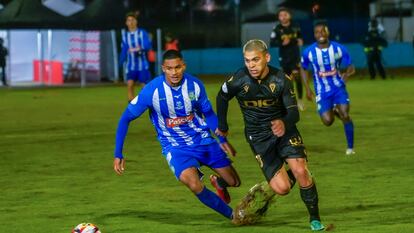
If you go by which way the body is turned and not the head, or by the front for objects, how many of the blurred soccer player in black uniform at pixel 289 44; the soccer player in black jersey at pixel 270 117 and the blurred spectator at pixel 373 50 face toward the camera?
3

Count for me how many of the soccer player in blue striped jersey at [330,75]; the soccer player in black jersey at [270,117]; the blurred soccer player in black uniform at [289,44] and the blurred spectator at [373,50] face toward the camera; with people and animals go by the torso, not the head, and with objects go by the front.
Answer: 4

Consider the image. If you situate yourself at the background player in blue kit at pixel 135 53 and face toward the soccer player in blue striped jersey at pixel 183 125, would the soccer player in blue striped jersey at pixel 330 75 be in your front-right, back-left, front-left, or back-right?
front-left

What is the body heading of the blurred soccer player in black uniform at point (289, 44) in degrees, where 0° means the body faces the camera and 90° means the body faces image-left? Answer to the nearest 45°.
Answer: approximately 0°

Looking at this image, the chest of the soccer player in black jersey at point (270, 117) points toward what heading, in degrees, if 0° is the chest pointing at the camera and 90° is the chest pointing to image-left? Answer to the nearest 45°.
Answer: approximately 0°

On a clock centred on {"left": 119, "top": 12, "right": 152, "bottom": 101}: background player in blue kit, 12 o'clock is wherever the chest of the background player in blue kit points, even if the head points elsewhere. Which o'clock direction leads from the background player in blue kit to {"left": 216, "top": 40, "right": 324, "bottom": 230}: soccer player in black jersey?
The soccer player in black jersey is roughly at 12 o'clock from the background player in blue kit.

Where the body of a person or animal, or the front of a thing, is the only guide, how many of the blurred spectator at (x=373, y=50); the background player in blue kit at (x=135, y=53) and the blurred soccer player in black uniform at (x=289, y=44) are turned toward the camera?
3

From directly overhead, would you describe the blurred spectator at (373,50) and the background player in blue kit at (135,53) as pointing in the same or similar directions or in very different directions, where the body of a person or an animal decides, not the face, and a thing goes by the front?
same or similar directions

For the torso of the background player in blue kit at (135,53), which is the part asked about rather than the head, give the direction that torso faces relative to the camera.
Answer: toward the camera

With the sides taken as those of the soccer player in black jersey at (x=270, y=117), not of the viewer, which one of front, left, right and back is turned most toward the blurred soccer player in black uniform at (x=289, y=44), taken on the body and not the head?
back

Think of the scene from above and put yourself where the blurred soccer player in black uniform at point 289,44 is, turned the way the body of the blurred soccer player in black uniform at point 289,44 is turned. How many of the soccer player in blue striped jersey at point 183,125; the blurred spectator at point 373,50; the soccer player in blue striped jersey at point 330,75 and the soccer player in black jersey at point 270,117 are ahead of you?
3

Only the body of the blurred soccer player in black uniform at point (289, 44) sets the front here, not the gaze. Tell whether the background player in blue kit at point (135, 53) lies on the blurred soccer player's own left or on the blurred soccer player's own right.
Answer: on the blurred soccer player's own right

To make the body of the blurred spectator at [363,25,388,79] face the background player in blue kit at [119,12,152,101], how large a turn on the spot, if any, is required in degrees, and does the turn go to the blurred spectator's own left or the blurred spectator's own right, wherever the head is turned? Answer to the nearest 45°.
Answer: approximately 45° to the blurred spectator's own right

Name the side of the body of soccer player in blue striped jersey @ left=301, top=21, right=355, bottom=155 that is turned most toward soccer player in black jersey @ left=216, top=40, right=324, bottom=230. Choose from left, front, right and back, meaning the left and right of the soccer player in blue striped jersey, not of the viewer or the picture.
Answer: front
